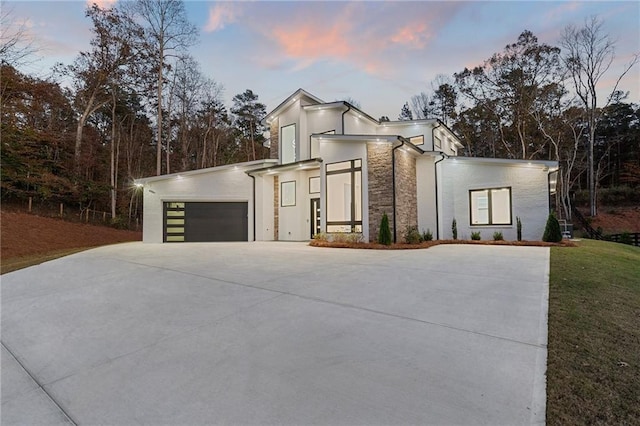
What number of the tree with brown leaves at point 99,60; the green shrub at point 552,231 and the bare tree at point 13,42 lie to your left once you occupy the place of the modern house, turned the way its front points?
1

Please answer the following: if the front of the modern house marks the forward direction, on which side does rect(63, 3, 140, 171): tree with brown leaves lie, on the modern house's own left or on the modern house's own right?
on the modern house's own right

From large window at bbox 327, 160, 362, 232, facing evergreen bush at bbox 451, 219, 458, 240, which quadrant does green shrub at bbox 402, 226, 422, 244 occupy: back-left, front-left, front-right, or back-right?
front-right

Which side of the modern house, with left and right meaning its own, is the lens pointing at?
front

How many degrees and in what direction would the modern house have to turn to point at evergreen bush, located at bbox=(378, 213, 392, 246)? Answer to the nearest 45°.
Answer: approximately 45° to its left

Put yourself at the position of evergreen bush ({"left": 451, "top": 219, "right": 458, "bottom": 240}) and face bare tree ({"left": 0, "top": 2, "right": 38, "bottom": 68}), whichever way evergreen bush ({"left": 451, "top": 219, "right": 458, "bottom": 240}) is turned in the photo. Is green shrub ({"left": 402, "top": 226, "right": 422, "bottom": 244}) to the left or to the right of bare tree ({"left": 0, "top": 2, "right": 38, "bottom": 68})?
left

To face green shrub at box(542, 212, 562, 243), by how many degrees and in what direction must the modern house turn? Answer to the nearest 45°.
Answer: approximately 90° to its left

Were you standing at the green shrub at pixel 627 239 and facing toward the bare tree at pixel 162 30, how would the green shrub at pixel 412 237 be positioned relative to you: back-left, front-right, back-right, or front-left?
front-left

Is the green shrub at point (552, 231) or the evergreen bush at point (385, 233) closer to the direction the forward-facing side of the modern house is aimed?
the evergreen bush

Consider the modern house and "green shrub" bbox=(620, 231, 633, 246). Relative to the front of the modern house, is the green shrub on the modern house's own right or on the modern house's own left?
on the modern house's own left

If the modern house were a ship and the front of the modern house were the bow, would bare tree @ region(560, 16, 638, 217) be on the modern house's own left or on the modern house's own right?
on the modern house's own left

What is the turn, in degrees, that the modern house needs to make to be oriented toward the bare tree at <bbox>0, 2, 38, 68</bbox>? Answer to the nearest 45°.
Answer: approximately 90° to its right

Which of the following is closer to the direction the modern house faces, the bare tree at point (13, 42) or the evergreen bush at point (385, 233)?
the evergreen bush
